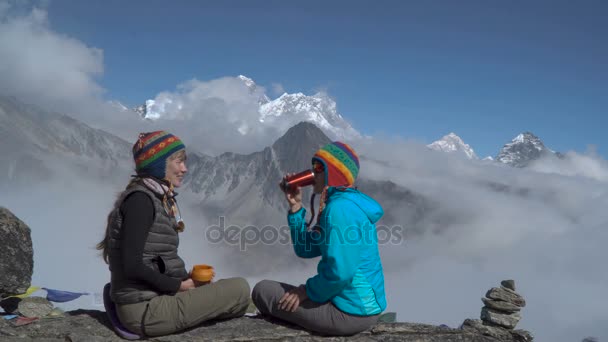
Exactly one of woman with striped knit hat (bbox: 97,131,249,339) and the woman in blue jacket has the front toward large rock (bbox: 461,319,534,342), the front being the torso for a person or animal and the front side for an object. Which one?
the woman with striped knit hat

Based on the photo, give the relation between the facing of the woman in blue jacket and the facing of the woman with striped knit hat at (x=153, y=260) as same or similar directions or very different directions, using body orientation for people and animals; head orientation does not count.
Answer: very different directions

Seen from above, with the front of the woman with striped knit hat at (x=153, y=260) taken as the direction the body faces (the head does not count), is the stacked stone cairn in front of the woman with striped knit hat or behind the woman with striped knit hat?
in front

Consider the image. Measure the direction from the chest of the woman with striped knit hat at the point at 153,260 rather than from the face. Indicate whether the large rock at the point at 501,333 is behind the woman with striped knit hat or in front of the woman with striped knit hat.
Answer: in front

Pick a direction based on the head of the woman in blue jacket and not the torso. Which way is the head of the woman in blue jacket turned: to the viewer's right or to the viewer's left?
to the viewer's left

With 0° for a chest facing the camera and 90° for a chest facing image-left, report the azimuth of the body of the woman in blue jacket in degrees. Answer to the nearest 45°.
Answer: approximately 90°

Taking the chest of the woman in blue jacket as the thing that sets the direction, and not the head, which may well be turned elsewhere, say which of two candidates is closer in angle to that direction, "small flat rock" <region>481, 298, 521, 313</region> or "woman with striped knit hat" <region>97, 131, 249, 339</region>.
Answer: the woman with striped knit hat

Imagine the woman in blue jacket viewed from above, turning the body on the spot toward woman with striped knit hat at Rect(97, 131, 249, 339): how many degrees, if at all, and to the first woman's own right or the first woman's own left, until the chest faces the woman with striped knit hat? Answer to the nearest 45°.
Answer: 0° — they already face them

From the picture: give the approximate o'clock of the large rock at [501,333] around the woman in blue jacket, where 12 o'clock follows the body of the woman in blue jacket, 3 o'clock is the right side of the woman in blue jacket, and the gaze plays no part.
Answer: The large rock is roughly at 5 o'clock from the woman in blue jacket.

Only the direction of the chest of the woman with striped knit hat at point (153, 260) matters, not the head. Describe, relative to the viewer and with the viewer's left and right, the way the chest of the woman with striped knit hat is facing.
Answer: facing to the right of the viewer

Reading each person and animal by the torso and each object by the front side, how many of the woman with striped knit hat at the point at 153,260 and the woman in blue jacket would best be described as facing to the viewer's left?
1

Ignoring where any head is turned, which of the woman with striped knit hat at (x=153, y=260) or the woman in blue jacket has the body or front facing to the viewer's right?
the woman with striped knit hat

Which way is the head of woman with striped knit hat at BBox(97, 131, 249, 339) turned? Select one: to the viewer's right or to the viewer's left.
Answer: to the viewer's right

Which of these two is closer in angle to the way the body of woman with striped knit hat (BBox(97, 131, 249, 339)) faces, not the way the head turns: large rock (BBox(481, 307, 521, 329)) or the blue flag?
the large rock
